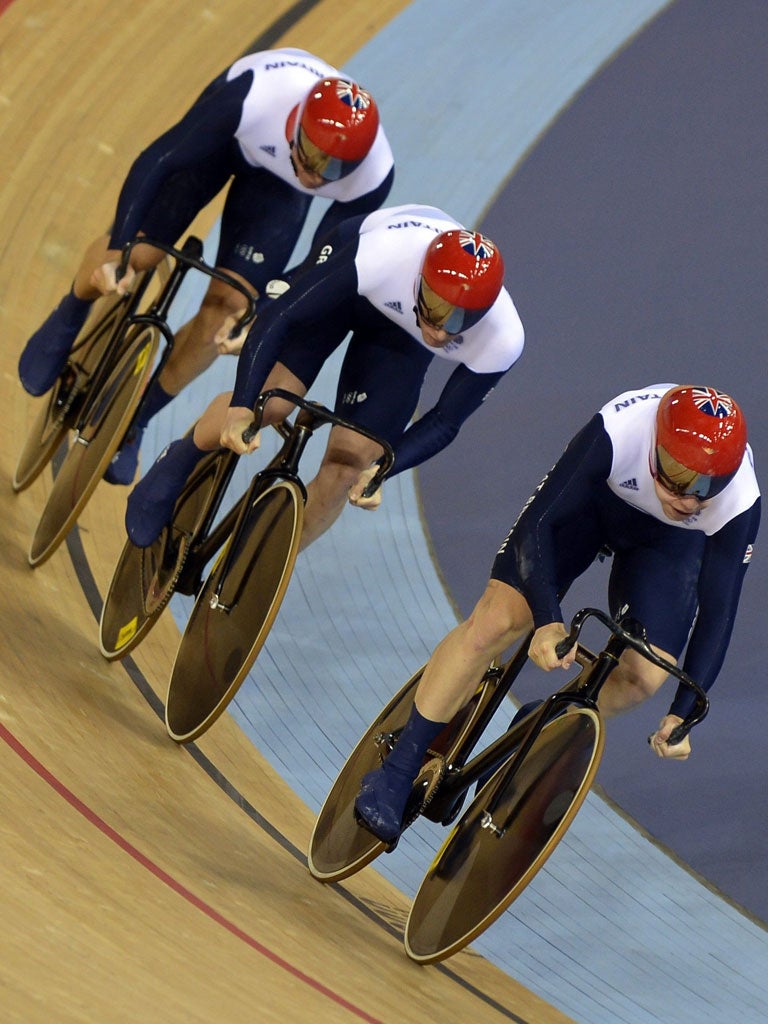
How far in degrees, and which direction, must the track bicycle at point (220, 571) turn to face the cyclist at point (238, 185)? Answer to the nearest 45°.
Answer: approximately 180°

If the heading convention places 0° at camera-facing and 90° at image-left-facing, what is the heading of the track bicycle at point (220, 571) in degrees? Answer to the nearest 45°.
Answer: approximately 315°

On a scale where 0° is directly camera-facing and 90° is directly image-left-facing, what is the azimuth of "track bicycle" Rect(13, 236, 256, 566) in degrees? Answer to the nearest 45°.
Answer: approximately 315°
